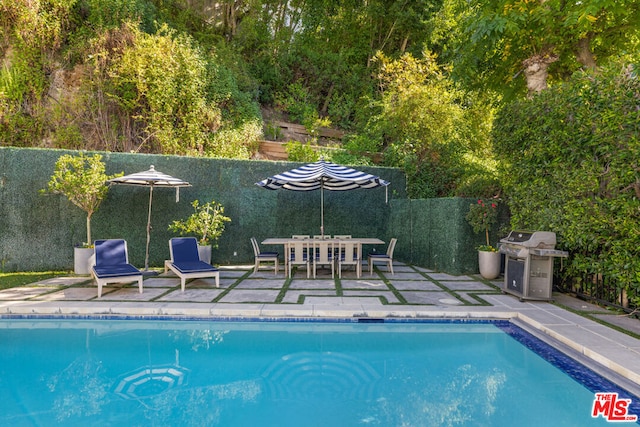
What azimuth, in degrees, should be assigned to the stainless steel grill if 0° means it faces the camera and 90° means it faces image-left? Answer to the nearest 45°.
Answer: approximately 45°

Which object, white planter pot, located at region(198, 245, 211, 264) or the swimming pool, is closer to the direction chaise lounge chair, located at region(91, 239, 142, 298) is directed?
the swimming pool

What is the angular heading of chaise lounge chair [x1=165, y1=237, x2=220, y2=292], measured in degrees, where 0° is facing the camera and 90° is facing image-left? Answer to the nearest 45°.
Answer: approximately 315°

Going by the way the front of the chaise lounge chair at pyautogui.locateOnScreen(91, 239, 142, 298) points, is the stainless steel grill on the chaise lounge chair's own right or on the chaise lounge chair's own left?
on the chaise lounge chair's own left
